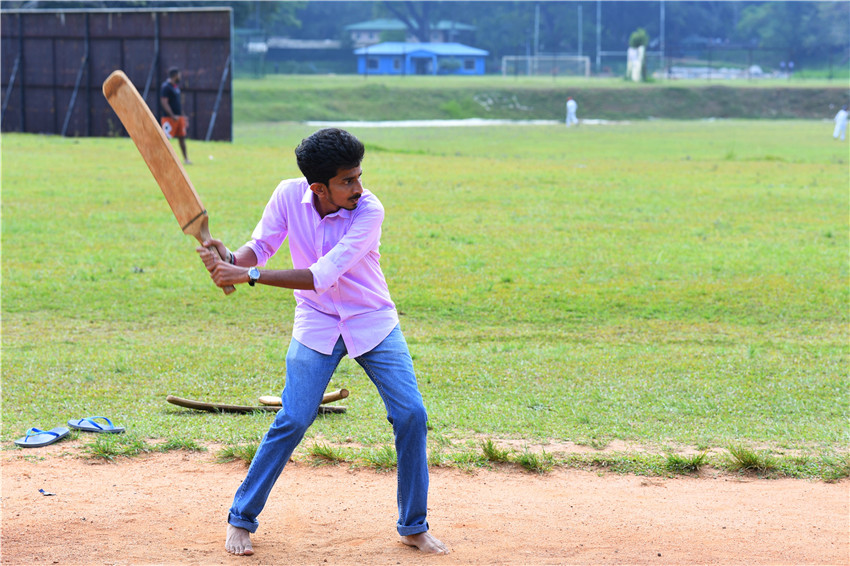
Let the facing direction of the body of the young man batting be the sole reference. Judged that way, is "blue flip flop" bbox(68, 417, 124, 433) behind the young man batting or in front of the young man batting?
behind

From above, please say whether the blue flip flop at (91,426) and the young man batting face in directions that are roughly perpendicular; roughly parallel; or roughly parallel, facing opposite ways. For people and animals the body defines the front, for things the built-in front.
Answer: roughly perpendicular

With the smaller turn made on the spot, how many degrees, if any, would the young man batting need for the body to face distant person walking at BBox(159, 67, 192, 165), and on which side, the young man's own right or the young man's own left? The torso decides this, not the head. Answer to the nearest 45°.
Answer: approximately 180°

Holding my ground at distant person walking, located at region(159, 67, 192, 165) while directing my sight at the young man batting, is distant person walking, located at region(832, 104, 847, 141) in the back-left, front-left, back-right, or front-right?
back-left

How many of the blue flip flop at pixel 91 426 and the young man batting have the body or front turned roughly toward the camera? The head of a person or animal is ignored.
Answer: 1

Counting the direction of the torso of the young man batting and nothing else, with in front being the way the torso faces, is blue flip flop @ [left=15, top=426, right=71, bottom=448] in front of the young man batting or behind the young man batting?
behind
